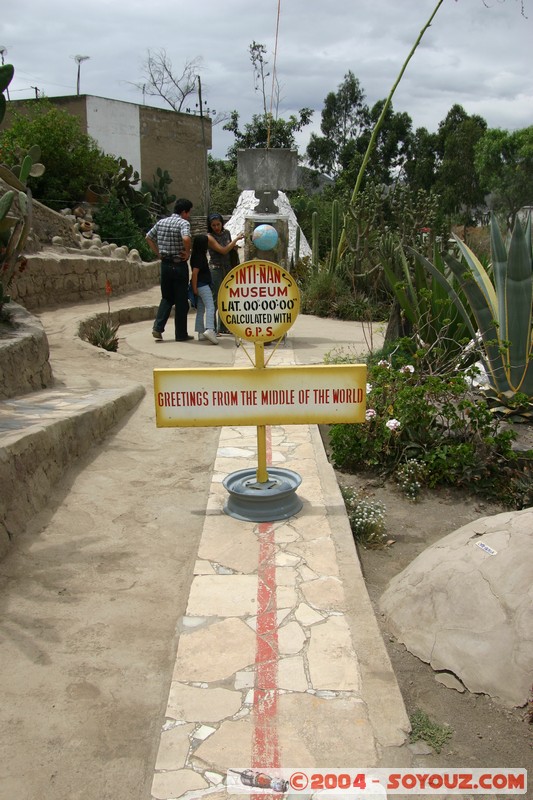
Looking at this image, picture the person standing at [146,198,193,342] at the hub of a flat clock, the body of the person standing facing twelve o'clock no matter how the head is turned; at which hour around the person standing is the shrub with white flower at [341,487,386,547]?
The shrub with white flower is roughly at 4 o'clock from the person standing.

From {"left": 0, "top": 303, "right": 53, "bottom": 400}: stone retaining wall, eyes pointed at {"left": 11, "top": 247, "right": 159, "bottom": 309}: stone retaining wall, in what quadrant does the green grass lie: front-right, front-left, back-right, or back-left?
back-right

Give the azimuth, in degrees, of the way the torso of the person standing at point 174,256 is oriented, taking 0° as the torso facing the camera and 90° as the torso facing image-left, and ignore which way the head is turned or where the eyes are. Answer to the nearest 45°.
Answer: approximately 225°

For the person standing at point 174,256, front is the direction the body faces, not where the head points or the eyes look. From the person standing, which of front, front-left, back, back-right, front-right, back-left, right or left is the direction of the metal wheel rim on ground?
back-right

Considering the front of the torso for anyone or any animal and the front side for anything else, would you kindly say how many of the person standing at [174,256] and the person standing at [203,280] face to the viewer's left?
0

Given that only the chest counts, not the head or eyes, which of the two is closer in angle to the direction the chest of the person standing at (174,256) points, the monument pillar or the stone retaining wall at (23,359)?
the monument pillar

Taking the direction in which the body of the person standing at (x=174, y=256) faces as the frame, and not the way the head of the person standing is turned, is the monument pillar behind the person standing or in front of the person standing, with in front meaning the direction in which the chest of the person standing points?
in front
